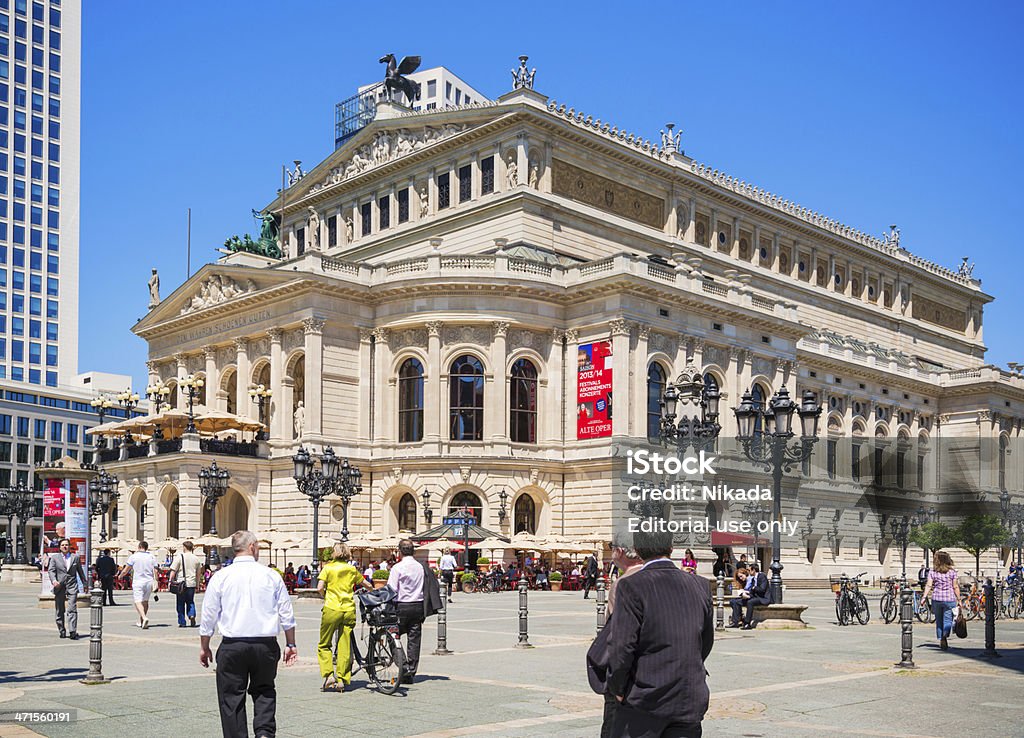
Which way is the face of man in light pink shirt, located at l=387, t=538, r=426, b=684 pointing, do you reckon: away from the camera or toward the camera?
away from the camera

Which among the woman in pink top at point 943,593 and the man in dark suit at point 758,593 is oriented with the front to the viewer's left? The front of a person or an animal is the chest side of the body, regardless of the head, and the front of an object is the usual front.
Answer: the man in dark suit

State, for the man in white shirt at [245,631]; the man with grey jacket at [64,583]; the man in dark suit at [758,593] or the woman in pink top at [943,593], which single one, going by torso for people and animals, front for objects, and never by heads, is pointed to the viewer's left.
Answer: the man in dark suit

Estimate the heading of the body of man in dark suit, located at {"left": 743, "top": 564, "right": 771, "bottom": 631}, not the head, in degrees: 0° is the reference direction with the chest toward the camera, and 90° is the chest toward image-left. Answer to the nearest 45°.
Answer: approximately 90°

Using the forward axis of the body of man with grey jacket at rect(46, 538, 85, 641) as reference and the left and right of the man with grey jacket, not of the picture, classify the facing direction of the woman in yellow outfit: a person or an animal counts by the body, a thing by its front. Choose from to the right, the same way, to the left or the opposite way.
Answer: the opposite way

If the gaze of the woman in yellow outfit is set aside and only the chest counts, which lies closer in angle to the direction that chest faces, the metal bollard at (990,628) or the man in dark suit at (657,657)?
the metal bollard

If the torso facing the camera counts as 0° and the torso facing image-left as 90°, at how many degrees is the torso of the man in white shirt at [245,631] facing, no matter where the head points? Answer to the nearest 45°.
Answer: approximately 180°

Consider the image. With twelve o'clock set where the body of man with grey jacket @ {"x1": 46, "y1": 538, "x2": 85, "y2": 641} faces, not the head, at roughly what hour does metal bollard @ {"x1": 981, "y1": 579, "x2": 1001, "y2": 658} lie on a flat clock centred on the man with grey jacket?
The metal bollard is roughly at 10 o'clock from the man with grey jacket.

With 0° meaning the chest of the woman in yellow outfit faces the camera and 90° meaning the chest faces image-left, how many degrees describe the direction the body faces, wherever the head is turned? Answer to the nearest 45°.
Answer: approximately 180°

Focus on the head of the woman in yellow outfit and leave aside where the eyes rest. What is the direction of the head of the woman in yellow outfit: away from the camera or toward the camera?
away from the camera

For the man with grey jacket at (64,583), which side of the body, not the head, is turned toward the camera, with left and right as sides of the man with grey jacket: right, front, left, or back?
front
